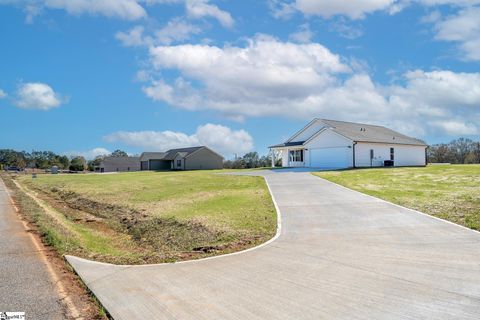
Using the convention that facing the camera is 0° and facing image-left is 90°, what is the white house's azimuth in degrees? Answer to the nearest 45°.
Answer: approximately 45°
